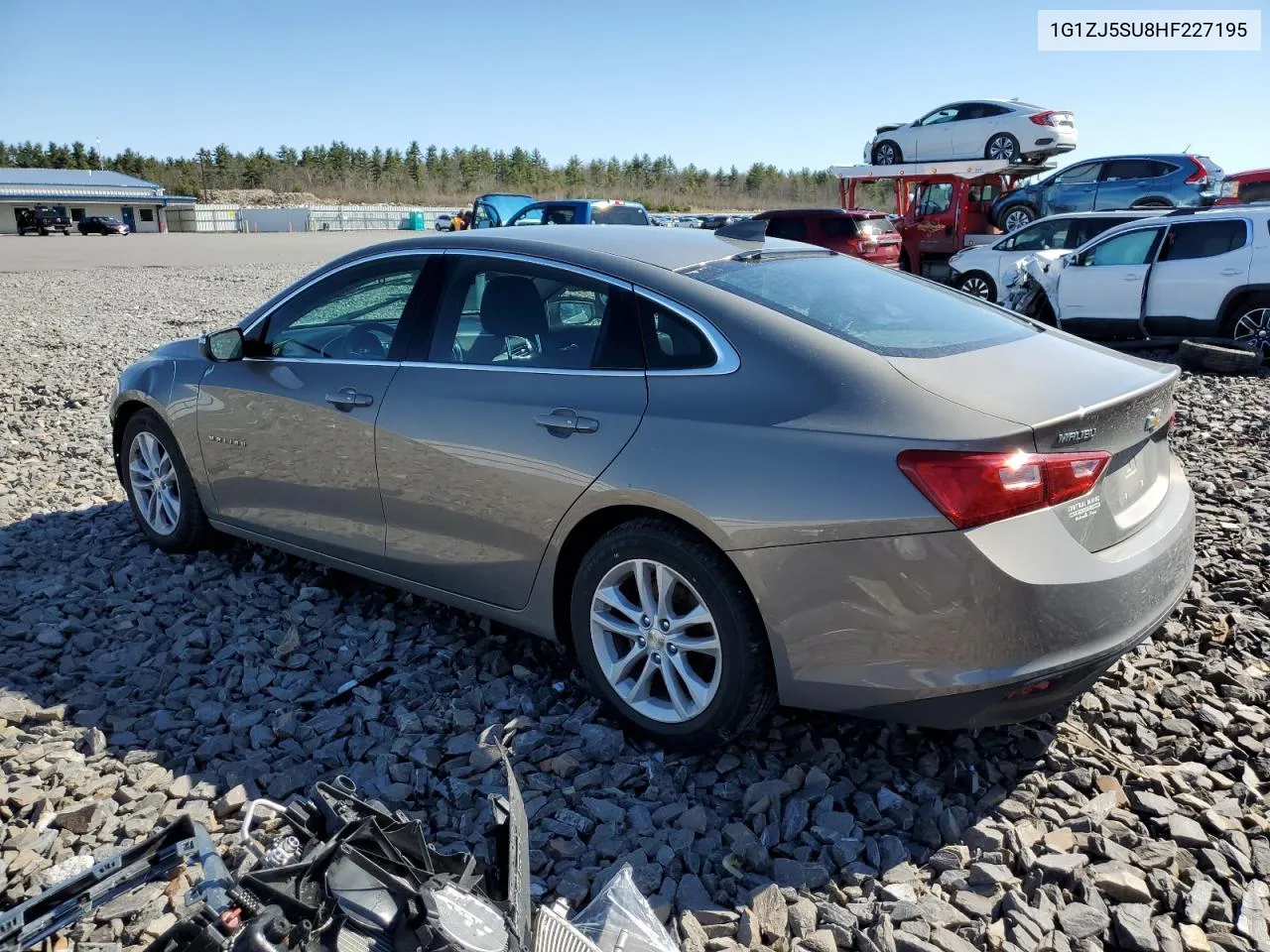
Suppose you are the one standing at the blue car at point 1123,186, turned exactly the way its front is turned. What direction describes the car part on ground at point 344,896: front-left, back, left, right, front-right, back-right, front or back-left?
left

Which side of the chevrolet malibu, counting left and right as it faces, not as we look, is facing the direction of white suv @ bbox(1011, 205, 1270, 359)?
right

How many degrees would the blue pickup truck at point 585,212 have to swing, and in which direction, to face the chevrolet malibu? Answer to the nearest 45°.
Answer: approximately 135° to its left

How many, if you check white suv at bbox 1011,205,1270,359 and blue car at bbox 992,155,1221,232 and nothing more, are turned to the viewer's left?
2

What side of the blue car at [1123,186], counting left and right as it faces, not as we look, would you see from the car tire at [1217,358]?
left

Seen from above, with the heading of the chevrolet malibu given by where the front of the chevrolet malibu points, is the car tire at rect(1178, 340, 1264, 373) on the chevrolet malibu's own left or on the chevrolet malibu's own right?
on the chevrolet malibu's own right

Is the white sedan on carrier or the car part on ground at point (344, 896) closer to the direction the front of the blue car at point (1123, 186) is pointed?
the white sedan on carrier

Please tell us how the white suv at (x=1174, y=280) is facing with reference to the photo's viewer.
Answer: facing to the left of the viewer

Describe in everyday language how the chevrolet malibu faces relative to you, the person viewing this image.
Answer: facing away from the viewer and to the left of the viewer

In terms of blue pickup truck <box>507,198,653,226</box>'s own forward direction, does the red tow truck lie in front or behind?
behind

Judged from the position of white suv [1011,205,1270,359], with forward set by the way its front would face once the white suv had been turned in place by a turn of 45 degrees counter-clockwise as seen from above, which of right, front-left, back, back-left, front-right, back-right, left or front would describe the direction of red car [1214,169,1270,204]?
back-right

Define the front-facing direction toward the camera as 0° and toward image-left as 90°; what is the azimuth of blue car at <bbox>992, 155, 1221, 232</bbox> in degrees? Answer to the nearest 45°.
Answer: approximately 90°

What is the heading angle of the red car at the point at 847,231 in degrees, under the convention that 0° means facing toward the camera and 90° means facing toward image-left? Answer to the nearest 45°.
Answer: approximately 135°

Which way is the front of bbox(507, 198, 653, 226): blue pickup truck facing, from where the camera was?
facing away from the viewer and to the left of the viewer
